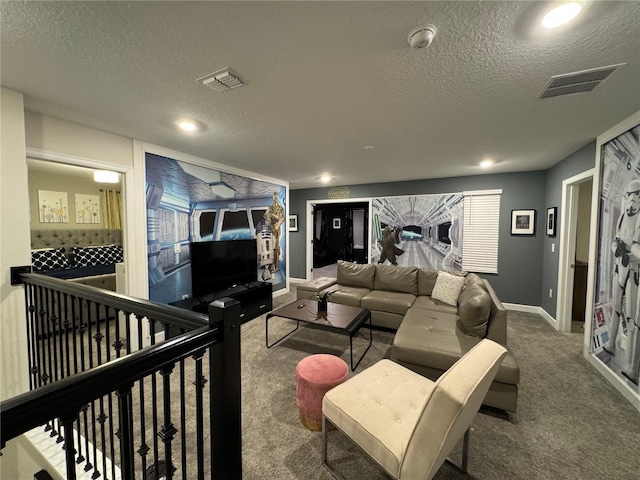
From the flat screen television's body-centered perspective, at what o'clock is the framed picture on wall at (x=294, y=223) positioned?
The framed picture on wall is roughly at 9 o'clock from the flat screen television.

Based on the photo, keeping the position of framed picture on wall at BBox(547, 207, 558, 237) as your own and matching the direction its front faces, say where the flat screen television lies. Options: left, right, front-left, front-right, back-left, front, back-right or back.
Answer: front

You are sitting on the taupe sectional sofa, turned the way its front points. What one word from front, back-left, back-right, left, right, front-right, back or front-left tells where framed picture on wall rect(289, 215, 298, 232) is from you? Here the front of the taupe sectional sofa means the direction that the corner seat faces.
right

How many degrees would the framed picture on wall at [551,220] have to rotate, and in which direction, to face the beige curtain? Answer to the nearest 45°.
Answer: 0° — it already faces it

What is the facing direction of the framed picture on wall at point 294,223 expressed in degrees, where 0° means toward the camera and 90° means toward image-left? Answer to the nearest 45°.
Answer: approximately 0°

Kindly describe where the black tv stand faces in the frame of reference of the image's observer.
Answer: facing the viewer and to the right of the viewer

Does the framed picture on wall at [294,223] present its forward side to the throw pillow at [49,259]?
no

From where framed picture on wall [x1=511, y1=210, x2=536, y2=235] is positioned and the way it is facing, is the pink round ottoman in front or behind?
in front

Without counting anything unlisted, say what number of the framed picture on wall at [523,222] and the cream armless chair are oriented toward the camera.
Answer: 1

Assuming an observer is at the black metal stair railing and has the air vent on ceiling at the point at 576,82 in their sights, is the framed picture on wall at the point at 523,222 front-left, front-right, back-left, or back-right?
front-left

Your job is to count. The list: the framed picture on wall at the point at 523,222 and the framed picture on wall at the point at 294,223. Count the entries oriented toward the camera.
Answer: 2

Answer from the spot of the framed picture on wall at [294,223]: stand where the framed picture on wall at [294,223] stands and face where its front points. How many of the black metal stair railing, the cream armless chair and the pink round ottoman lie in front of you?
3

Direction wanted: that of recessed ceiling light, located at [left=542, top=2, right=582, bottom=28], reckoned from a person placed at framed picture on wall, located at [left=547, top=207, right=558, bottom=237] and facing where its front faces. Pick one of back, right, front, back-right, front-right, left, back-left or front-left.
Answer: front-left

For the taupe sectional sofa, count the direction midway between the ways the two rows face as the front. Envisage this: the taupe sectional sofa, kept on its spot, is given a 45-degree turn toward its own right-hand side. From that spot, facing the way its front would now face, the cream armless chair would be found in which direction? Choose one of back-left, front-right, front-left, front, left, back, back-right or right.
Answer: left

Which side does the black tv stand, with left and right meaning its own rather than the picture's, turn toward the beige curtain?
back

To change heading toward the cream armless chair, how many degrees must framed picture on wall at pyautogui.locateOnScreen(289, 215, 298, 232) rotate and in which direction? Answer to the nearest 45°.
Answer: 0° — it already faces it
